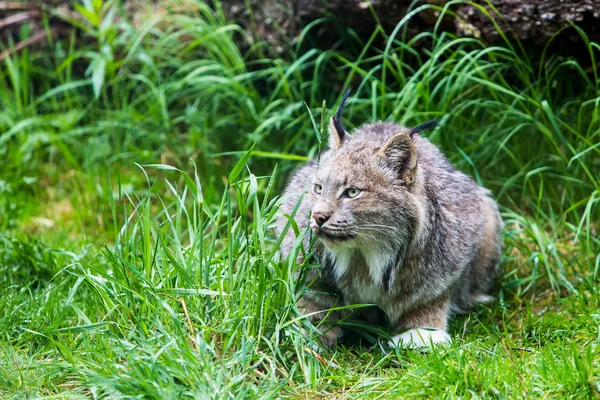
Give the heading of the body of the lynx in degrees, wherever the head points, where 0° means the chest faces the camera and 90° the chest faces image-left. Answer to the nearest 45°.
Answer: approximately 45°
